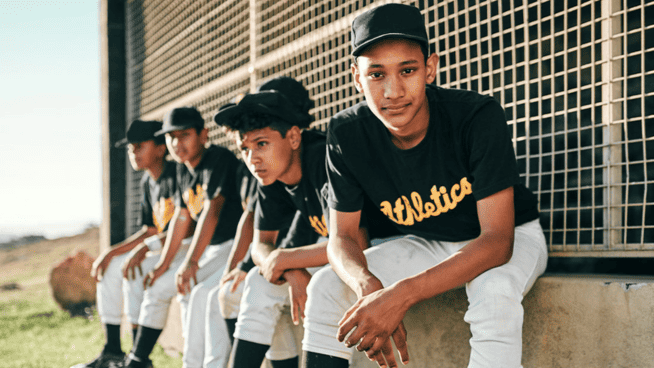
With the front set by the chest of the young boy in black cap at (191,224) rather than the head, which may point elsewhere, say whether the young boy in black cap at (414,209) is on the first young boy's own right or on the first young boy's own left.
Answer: on the first young boy's own left

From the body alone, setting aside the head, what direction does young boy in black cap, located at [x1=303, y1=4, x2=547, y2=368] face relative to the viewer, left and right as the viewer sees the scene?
facing the viewer and to the left of the viewer

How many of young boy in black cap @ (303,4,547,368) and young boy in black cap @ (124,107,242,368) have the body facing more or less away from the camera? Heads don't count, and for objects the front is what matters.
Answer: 0

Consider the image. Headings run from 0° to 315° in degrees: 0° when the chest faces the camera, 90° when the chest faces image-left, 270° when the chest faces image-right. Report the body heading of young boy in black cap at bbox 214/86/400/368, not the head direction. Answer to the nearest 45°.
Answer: approximately 45°

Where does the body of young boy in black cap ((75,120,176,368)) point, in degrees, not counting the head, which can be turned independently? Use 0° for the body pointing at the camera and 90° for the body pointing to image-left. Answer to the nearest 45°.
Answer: approximately 45°

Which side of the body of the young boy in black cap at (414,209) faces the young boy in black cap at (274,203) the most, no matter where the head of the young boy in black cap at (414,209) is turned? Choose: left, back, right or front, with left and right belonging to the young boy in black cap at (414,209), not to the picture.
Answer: right

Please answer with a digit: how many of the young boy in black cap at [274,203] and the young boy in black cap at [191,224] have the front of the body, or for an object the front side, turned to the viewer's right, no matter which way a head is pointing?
0

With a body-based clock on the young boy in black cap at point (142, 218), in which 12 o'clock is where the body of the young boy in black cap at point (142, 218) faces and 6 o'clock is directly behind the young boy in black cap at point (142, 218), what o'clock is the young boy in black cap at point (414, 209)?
the young boy in black cap at point (414, 209) is roughly at 10 o'clock from the young boy in black cap at point (142, 218).

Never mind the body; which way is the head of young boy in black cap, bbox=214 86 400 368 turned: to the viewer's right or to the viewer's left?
to the viewer's left

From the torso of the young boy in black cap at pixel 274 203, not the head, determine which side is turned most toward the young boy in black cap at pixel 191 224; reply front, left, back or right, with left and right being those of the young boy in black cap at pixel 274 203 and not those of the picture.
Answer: right

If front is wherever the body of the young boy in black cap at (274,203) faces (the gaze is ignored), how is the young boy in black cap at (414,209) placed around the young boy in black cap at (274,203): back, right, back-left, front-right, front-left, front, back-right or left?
left
